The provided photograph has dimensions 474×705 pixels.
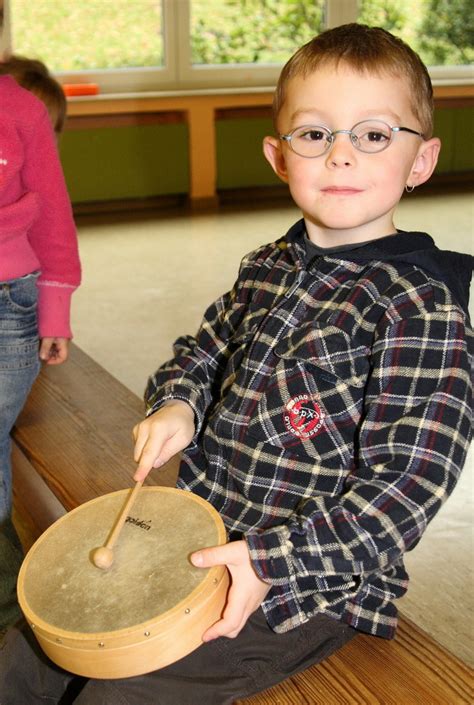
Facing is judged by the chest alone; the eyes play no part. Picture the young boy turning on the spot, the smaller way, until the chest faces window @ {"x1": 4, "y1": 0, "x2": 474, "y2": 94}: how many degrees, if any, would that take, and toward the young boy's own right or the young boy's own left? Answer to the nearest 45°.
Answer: approximately 135° to the young boy's own right

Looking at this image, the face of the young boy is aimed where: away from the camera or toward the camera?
toward the camera

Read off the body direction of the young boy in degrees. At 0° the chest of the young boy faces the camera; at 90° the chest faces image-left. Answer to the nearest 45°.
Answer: approximately 45°

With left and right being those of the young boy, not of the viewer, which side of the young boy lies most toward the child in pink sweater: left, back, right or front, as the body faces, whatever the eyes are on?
right
